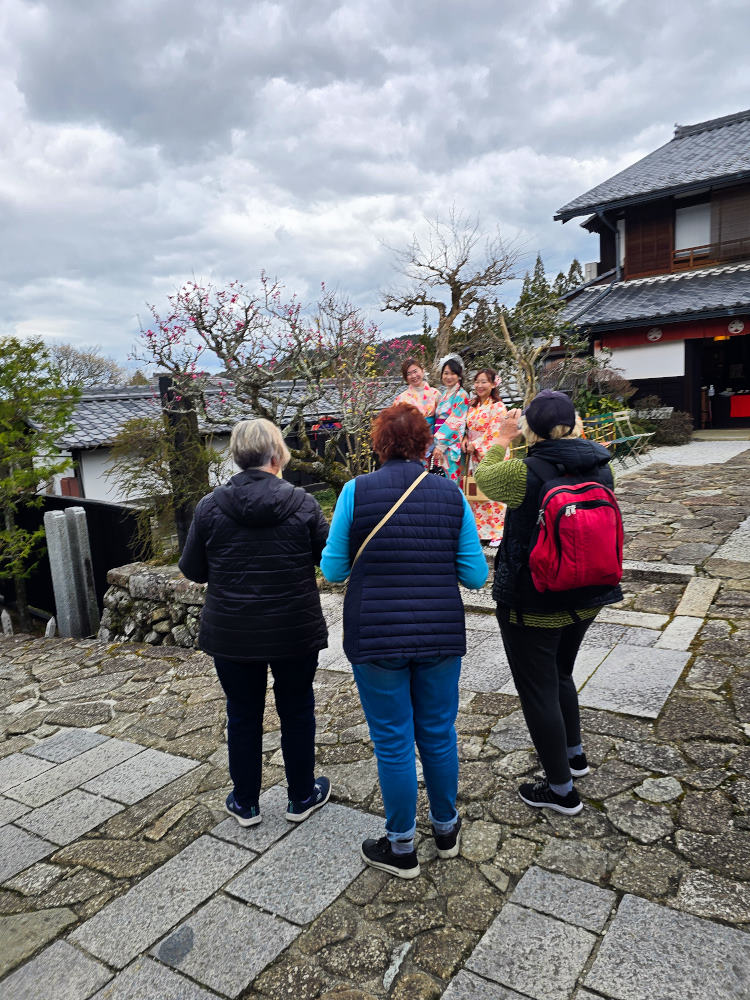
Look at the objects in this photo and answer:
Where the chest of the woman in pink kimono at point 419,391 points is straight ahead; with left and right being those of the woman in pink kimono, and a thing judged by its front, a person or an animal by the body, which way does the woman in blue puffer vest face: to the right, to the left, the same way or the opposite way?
the opposite way

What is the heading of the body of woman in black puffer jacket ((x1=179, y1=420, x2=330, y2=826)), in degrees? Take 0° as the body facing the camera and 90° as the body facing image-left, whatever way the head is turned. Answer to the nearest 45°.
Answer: approximately 180°

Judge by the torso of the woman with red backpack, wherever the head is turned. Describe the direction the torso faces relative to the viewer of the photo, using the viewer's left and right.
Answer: facing away from the viewer and to the left of the viewer

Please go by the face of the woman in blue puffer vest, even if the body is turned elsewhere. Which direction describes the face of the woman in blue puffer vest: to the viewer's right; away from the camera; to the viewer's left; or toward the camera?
away from the camera

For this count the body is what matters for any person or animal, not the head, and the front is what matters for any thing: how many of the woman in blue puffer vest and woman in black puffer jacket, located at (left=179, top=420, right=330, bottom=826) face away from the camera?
2

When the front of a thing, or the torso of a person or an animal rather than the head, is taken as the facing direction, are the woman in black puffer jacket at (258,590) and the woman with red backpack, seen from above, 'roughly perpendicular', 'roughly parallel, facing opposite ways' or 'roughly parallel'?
roughly parallel

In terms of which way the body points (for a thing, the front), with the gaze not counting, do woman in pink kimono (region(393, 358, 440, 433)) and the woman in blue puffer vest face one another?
yes

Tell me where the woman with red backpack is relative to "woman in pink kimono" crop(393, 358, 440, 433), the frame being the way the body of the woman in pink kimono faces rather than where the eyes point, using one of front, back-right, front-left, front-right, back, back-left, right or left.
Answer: front

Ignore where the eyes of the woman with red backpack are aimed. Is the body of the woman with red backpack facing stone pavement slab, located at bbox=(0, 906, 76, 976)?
no

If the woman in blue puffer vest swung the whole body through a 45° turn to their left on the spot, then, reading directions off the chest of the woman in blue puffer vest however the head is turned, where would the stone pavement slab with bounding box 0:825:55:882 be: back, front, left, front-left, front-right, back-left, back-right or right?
front-left

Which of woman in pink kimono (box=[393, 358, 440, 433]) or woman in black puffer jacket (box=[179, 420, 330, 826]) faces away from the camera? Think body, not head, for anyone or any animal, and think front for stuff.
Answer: the woman in black puffer jacket

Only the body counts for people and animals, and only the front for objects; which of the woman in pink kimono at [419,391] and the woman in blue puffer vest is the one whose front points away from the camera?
the woman in blue puffer vest

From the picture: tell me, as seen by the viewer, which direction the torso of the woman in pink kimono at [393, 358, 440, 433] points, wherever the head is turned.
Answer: toward the camera

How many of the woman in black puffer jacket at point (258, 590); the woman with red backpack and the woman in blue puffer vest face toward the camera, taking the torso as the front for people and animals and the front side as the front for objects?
0

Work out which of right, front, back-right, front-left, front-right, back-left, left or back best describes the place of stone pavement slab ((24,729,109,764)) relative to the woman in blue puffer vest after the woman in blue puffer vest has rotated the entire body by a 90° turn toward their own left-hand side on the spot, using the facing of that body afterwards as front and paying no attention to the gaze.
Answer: front-right

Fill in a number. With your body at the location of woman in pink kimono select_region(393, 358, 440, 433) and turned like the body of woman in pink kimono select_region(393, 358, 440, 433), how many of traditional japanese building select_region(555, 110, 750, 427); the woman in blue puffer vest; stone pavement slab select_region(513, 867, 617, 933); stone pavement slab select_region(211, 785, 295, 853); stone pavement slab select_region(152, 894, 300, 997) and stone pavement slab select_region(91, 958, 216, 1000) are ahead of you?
5

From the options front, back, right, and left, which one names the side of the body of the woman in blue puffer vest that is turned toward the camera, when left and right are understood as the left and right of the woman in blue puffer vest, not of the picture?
back

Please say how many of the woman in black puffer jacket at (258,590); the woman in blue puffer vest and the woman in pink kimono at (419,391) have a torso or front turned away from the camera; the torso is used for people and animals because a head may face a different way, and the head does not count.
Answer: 2
